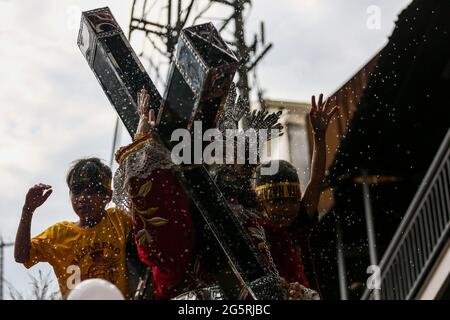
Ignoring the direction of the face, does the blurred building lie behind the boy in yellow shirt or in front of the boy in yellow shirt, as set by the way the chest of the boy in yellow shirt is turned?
behind

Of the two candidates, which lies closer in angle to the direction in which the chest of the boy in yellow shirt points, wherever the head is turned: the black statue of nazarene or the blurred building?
the black statue of nazarene

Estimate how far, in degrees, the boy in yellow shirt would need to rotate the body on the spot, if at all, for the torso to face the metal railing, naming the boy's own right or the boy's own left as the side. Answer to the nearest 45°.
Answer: approximately 135° to the boy's own left

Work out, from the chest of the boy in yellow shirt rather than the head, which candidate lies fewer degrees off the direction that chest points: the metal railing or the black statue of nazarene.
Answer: the black statue of nazarene

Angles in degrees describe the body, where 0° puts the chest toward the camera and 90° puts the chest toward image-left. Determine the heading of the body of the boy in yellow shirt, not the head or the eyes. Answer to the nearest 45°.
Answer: approximately 0°

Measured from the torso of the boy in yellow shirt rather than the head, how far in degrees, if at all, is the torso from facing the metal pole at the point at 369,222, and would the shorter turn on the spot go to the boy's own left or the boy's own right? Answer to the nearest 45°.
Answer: approximately 135° to the boy's own left
